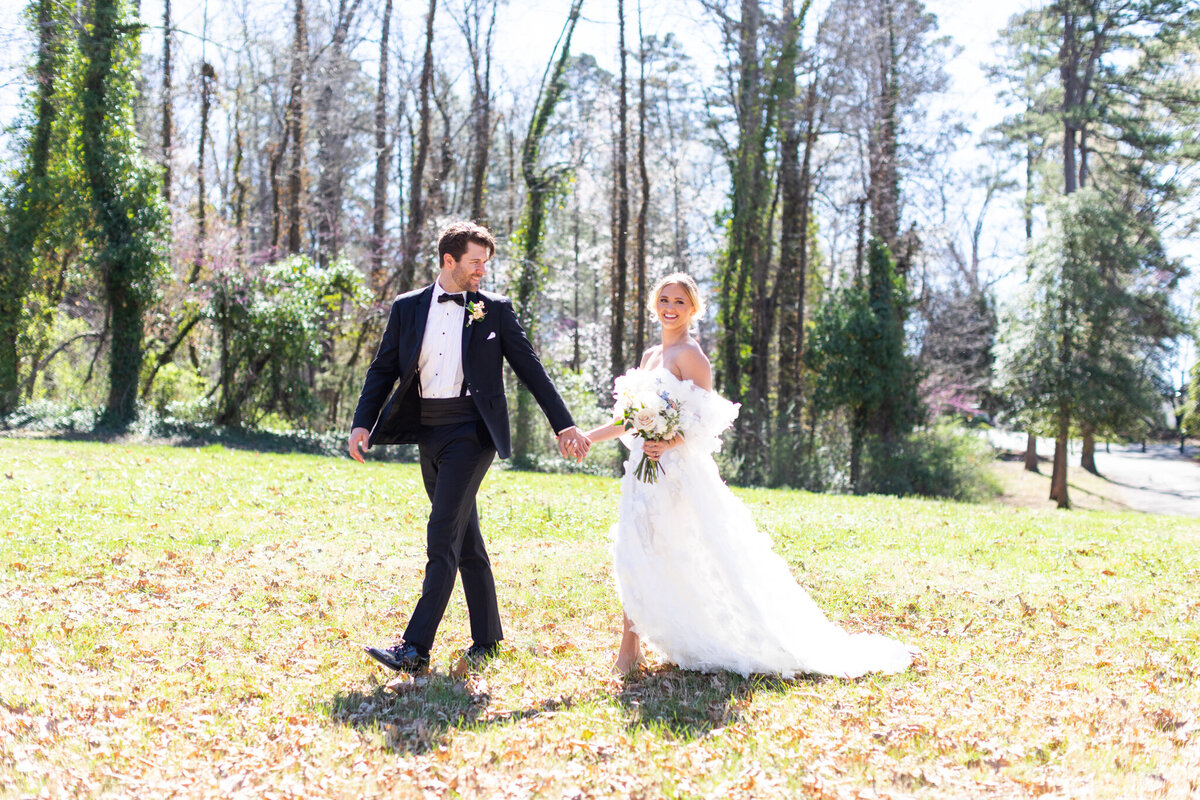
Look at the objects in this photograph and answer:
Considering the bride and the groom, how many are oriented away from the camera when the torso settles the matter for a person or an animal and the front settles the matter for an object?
0

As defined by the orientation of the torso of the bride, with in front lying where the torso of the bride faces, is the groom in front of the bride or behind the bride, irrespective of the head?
in front

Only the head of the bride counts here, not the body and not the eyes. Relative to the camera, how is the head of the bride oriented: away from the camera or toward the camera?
toward the camera

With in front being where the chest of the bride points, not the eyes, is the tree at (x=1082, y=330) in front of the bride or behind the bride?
behind

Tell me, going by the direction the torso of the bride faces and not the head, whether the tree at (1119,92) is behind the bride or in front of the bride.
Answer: behind

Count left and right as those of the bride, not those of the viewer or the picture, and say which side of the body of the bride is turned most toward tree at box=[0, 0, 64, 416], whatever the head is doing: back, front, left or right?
right

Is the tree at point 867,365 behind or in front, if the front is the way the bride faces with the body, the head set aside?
behind
